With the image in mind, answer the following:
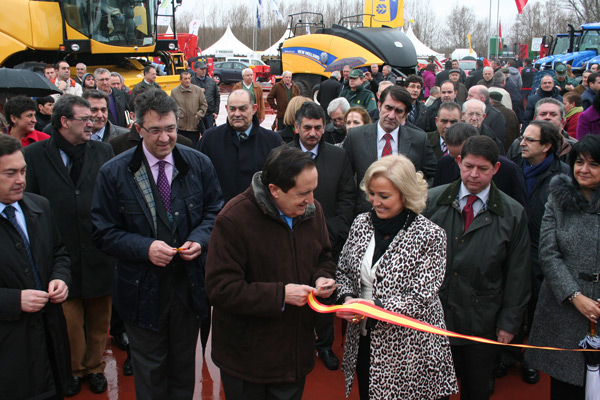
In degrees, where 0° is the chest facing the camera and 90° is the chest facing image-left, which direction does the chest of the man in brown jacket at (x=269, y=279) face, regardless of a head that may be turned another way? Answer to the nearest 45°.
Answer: approximately 315°

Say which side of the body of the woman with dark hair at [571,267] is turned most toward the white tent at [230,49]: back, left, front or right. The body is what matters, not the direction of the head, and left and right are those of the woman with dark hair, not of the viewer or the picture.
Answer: back

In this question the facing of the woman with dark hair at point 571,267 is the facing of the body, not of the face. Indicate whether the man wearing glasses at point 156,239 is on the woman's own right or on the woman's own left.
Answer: on the woman's own right

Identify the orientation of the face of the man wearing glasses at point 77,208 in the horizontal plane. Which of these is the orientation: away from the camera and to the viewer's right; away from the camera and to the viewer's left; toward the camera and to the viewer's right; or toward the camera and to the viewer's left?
toward the camera and to the viewer's right

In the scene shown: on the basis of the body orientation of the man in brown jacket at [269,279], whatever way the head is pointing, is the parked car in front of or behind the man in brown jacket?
behind

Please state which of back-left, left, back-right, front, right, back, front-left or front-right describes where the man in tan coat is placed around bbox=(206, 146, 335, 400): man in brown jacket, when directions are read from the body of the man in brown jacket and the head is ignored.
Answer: back-left

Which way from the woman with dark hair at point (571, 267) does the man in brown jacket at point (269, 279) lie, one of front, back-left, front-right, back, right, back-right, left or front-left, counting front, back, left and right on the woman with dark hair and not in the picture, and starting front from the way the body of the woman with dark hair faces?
right

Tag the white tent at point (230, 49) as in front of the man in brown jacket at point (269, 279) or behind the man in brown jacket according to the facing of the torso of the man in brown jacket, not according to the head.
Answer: behind

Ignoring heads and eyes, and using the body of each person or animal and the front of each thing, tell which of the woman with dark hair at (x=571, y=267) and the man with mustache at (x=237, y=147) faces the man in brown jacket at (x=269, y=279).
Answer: the man with mustache

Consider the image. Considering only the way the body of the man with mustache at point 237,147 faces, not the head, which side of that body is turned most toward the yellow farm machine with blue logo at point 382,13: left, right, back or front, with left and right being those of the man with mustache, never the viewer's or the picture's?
back
